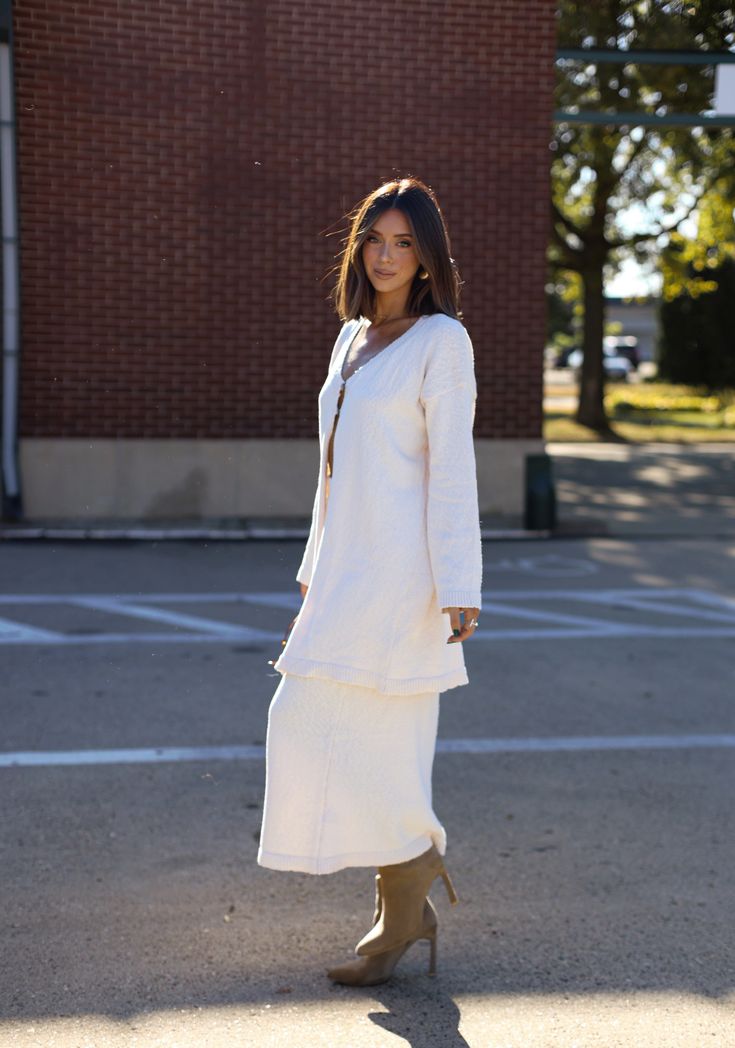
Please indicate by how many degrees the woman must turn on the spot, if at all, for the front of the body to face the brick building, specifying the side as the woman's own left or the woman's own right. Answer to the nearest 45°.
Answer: approximately 135° to the woman's own right

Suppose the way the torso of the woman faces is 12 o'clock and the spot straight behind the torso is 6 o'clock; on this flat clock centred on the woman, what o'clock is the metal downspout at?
The metal downspout is roughly at 4 o'clock from the woman.

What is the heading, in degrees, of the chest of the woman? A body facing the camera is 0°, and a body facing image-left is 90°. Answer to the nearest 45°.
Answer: approximately 45°
